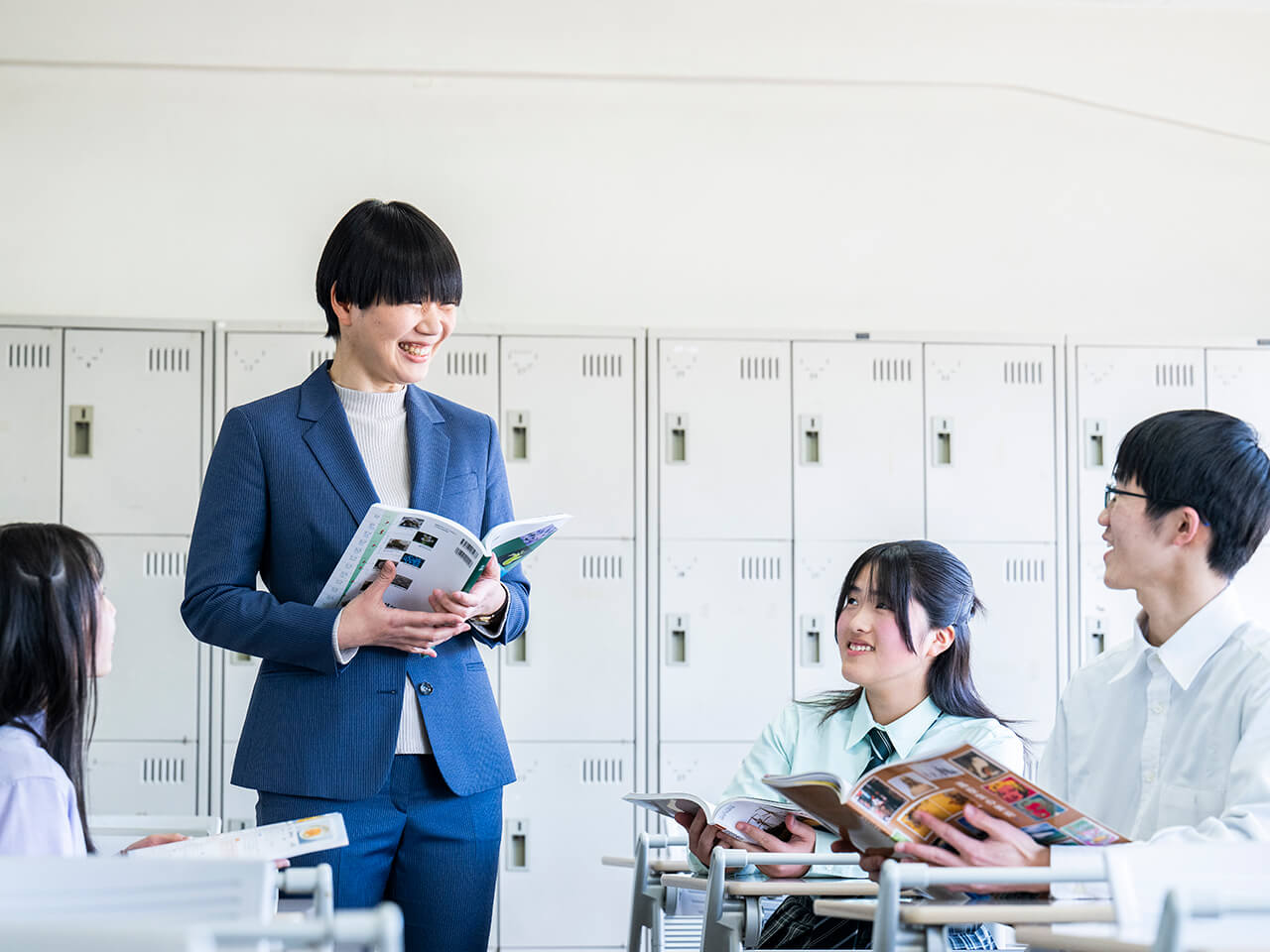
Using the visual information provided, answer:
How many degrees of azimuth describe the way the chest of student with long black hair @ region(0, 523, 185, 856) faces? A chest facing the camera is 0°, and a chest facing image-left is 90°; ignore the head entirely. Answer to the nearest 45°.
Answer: approximately 225°

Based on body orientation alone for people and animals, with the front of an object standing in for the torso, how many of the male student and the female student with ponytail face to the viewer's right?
0

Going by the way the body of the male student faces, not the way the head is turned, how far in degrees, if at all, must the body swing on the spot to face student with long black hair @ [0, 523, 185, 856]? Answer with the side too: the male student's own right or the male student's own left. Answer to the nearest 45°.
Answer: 0° — they already face them

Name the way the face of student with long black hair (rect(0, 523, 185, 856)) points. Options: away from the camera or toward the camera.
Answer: away from the camera

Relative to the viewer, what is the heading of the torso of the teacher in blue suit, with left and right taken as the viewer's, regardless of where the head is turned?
facing the viewer and to the right of the viewer

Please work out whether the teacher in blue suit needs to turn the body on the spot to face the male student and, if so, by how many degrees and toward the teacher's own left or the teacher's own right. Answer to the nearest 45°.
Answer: approximately 45° to the teacher's own left

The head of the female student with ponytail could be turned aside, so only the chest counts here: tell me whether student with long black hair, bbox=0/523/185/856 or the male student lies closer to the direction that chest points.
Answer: the student with long black hair

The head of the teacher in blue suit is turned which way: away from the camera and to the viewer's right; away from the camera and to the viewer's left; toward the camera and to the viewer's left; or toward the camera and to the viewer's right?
toward the camera and to the viewer's right

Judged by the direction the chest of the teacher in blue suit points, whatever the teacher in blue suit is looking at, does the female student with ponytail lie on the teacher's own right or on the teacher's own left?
on the teacher's own left

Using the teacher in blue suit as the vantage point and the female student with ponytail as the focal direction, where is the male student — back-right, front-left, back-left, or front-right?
front-right

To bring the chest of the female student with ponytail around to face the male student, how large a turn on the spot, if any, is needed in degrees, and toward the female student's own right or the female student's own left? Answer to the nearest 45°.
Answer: approximately 90° to the female student's own left

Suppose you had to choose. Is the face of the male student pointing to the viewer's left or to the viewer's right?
to the viewer's left

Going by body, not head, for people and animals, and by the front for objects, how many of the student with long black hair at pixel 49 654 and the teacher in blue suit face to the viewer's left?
0

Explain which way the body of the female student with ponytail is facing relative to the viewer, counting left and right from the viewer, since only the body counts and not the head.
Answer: facing the viewer and to the left of the viewer

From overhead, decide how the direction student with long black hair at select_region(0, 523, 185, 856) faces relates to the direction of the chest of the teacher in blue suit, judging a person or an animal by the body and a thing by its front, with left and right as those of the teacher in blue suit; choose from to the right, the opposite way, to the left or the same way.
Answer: to the left

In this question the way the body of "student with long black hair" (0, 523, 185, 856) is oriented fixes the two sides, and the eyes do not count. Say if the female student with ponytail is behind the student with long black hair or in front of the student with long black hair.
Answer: in front

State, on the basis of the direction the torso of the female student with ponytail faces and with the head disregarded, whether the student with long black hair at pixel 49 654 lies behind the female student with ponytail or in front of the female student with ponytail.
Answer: in front
